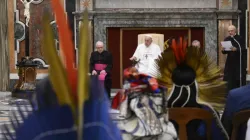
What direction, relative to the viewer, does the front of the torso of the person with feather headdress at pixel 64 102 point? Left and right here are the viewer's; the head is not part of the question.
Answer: facing away from the viewer

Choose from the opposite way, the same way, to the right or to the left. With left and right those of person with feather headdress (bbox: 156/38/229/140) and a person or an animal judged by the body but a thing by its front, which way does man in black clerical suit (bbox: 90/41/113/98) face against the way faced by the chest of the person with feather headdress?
the opposite way

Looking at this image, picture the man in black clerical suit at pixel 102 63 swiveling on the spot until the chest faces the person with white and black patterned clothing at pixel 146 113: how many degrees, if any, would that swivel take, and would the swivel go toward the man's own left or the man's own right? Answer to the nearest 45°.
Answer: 0° — they already face them

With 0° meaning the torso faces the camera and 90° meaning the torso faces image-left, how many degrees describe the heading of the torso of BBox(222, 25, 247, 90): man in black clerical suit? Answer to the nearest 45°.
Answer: approximately 45°

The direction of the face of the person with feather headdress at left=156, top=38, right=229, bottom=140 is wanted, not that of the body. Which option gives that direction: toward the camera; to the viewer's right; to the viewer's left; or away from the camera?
away from the camera

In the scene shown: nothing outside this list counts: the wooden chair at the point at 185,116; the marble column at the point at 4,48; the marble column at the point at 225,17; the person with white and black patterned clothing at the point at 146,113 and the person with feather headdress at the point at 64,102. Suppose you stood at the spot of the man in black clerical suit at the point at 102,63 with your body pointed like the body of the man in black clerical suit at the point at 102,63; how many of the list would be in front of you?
3

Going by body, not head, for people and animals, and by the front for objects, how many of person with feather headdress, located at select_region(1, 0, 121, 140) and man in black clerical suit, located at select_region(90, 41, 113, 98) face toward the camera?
1

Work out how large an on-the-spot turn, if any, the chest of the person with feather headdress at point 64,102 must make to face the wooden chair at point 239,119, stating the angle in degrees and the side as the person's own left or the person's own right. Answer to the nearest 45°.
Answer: approximately 45° to the person's own right

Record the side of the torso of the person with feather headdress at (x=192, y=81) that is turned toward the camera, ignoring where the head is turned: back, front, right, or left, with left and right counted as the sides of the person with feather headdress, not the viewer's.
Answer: back

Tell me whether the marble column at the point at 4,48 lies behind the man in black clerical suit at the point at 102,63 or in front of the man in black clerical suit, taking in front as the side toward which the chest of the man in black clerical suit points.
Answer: behind
